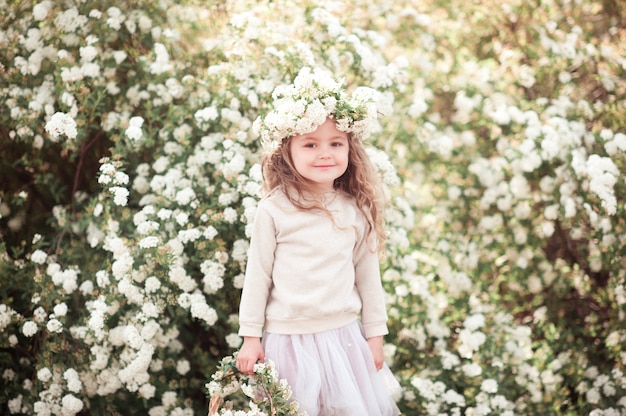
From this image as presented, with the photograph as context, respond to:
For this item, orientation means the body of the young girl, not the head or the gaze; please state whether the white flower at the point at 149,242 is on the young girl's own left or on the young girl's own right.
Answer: on the young girl's own right

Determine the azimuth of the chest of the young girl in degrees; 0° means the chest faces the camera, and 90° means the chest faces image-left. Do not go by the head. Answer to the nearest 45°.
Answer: approximately 0°

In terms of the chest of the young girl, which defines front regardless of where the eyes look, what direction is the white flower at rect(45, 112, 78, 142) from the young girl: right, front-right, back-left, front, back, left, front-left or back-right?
back-right

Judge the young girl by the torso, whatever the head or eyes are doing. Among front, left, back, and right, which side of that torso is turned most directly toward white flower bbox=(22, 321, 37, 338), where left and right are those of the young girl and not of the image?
right

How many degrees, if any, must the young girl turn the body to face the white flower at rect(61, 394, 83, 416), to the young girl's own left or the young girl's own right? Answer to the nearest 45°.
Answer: approximately 90° to the young girl's own right

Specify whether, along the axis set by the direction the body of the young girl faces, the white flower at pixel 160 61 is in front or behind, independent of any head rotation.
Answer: behind

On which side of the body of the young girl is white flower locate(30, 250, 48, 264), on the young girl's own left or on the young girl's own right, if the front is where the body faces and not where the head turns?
on the young girl's own right

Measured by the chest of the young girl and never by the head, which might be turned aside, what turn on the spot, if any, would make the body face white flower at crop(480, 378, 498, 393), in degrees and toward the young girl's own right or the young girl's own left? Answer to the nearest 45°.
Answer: approximately 135° to the young girl's own left
